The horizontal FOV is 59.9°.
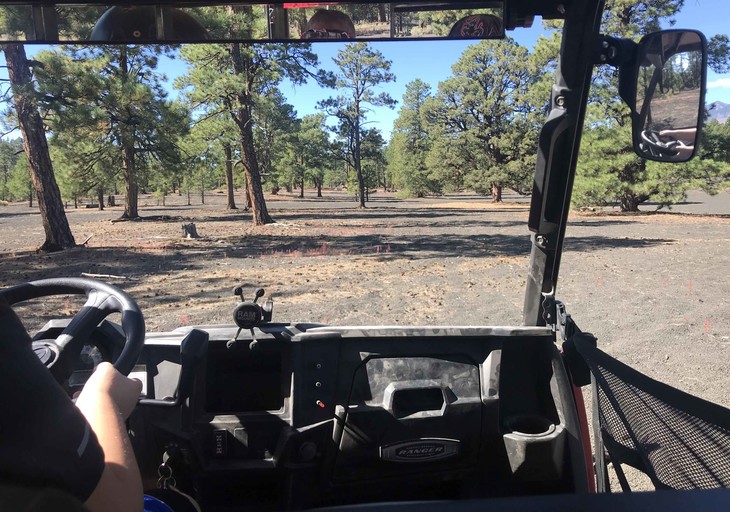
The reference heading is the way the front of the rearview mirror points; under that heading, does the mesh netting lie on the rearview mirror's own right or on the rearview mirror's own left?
on the rearview mirror's own left

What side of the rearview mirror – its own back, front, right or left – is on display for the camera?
front

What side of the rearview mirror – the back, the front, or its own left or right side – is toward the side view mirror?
left

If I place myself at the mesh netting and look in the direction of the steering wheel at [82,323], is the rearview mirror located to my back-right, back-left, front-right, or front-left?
front-right
